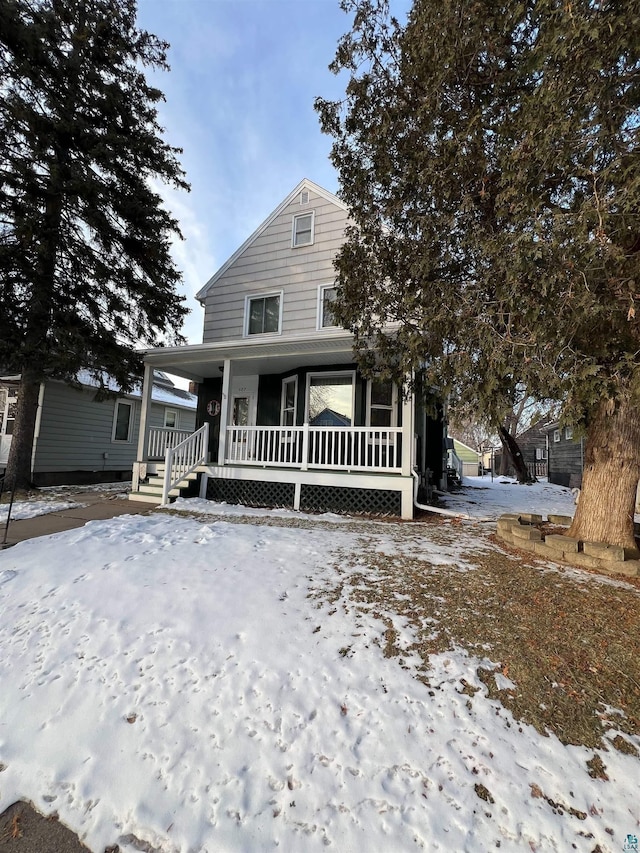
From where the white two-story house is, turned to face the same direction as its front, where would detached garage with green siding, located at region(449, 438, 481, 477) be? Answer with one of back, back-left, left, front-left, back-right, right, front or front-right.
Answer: back-left

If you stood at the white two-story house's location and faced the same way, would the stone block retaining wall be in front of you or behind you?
in front

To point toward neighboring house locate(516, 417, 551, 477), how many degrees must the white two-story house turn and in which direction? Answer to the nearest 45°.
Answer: approximately 135° to its left

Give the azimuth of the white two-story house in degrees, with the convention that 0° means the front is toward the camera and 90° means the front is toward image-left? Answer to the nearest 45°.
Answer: approximately 0°

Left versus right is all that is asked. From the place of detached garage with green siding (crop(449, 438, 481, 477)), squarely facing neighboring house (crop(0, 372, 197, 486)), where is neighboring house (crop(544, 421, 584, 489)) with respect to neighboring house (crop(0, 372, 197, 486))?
left

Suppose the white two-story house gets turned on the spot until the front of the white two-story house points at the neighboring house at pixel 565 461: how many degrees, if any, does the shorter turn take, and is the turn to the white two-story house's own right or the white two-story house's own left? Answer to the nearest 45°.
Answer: approximately 135° to the white two-story house's own left

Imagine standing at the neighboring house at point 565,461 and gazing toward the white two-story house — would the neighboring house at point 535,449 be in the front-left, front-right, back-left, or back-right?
back-right

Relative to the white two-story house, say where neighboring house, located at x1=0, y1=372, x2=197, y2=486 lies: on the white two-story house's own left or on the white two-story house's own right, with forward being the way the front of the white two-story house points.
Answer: on the white two-story house's own right

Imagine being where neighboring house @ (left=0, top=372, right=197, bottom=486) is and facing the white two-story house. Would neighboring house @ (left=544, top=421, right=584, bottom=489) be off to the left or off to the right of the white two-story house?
left
